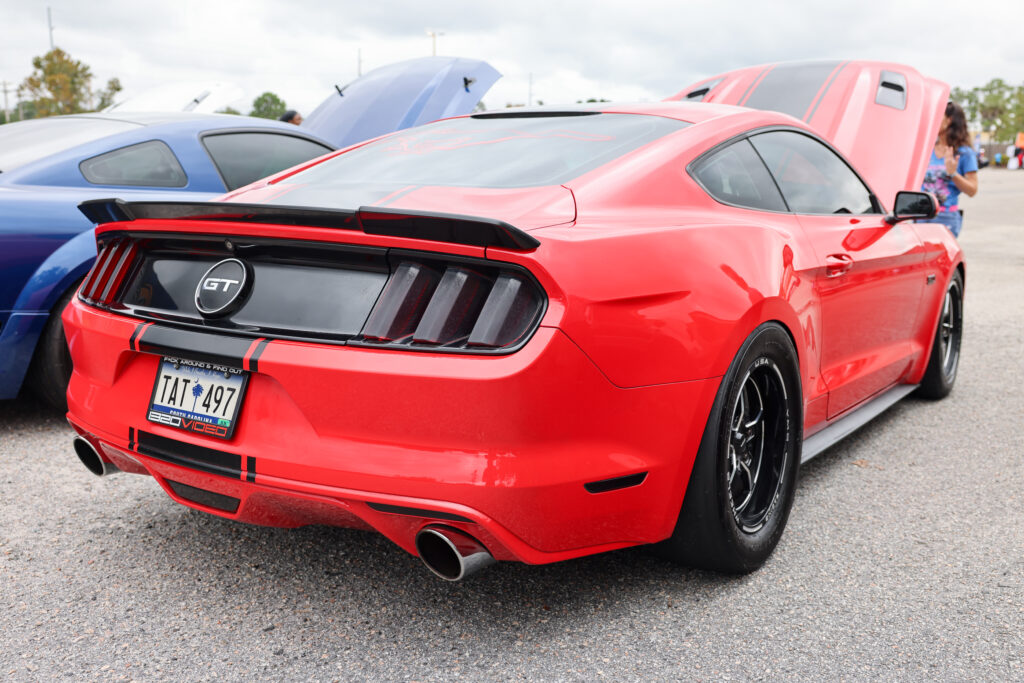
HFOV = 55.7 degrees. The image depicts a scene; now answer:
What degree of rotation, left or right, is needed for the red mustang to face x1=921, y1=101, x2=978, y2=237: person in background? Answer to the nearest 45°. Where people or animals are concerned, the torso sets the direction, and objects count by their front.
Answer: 0° — it already faces them

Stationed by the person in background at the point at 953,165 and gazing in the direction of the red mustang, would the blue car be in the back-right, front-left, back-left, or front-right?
front-right

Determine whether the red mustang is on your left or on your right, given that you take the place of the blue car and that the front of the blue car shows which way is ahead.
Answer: on your right

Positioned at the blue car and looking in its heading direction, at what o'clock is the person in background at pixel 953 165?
The person in background is roughly at 1 o'clock from the blue car.

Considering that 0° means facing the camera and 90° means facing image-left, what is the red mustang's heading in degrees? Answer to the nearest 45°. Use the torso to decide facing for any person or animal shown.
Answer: approximately 225°

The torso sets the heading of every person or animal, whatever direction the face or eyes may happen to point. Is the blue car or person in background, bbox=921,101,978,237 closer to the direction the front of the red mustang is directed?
the person in background

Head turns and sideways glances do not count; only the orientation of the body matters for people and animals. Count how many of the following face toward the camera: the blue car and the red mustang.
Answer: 0

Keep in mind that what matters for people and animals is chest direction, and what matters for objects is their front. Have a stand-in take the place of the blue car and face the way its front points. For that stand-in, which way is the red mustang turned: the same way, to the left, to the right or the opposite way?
the same way

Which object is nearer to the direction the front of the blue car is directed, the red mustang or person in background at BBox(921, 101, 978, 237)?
the person in background

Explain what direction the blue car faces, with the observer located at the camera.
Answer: facing away from the viewer and to the right of the viewer

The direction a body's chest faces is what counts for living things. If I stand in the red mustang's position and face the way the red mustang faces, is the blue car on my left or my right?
on my left
